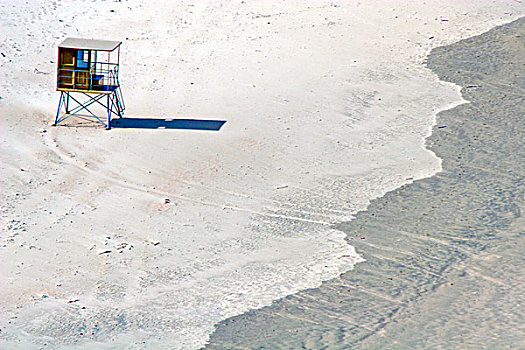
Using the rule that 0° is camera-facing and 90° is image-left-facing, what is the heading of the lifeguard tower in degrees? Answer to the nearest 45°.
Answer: approximately 270°
